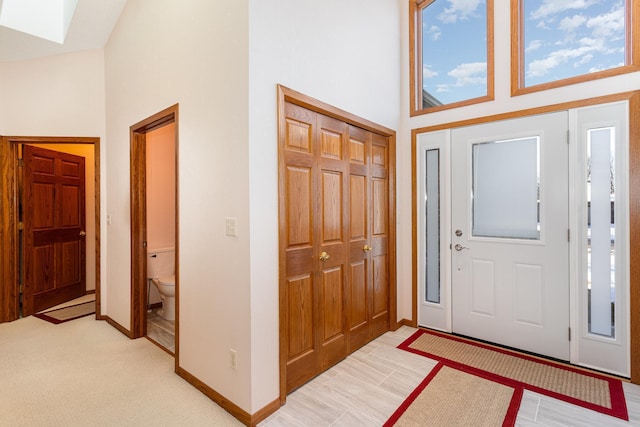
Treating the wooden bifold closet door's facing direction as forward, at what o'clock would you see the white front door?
The white front door is roughly at 10 o'clock from the wooden bifold closet door.

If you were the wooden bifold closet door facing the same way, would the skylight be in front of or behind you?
behind

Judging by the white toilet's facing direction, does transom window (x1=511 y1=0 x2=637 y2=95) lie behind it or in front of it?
in front

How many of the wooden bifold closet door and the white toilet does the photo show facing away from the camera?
0

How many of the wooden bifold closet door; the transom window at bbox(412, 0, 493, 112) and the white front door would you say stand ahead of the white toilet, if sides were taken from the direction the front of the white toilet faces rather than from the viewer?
3

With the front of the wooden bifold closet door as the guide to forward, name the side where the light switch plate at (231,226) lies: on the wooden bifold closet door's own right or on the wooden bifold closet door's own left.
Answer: on the wooden bifold closet door's own right

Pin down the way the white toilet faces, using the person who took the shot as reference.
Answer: facing the viewer and to the right of the viewer

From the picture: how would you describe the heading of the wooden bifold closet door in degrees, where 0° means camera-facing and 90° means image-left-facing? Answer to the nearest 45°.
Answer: approximately 315°

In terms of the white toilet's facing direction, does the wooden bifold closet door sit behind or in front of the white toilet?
in front

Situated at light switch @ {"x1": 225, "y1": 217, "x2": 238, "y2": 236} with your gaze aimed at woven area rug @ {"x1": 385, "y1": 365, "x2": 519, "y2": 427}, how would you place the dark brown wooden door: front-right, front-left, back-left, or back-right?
back-left

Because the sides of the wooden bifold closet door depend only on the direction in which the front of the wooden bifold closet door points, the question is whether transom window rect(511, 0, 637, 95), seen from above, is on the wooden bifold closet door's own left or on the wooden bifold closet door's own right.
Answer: on the wooden bifold closet door's own left
